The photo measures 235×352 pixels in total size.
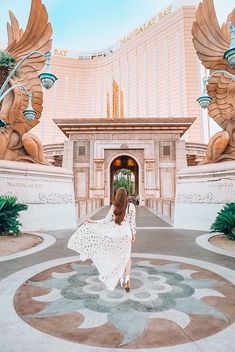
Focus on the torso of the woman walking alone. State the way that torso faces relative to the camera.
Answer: away from the camera

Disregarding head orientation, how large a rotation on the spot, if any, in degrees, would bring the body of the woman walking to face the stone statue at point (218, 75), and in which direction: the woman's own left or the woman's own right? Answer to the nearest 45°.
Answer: approximately 45° to the woman's own right

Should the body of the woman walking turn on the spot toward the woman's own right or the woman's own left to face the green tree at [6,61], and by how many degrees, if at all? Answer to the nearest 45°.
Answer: approximately 45° to the woman's own left

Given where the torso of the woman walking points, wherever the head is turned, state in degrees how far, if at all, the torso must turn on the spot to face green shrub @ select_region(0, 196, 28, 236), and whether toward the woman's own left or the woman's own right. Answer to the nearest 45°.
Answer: approximately 45° to the woman's own left

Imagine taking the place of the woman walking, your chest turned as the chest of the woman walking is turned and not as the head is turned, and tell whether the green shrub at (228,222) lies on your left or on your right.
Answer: on your right

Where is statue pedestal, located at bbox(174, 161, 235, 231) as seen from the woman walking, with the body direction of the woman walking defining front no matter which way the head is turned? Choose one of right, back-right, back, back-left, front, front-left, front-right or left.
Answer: front-right

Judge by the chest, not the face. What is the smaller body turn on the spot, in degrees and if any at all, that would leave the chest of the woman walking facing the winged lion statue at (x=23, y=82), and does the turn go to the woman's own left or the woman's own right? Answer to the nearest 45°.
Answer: approximately 45° to the woman's own left
